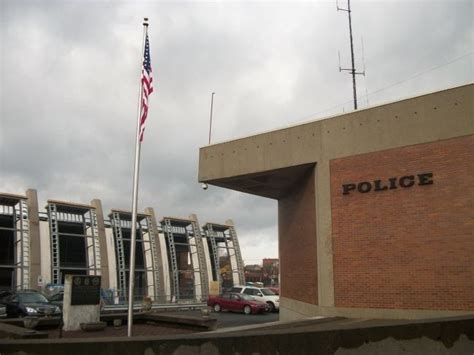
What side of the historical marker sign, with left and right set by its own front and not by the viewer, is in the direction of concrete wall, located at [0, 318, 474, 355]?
front

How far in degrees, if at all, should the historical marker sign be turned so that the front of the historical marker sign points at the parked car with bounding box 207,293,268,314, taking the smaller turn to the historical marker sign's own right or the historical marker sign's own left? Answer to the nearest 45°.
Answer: approximately 135° to the historical marker sign's own left

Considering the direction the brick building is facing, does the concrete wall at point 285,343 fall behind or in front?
in front

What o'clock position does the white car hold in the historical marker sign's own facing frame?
The white car is roughly at 7 o'clock from the historical marker sign.

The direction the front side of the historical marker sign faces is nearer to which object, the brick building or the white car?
the brick building

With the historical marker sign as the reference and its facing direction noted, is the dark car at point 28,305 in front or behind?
behind

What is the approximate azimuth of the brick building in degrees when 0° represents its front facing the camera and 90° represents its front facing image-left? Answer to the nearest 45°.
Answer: approximately 45°

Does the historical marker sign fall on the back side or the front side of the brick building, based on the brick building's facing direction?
on the front side

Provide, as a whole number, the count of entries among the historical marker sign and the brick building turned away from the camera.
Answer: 0

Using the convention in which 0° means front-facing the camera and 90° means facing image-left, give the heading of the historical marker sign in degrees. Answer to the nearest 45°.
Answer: approximately 0°

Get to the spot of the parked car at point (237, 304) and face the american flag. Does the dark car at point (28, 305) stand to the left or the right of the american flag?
right
